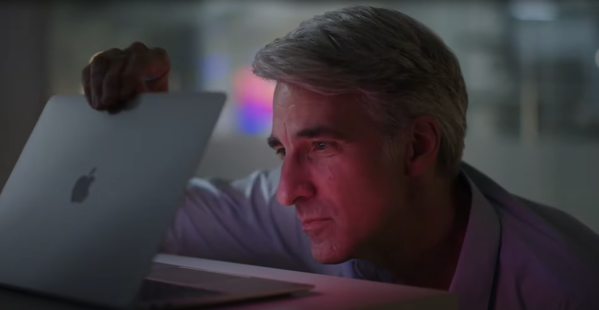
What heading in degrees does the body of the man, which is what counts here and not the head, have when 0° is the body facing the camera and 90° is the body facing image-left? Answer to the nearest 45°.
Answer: approximately 45°

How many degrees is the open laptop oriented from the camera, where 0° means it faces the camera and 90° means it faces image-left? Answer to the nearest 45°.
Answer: approximately 225°

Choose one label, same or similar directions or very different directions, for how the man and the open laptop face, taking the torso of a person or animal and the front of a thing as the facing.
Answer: very different directions
